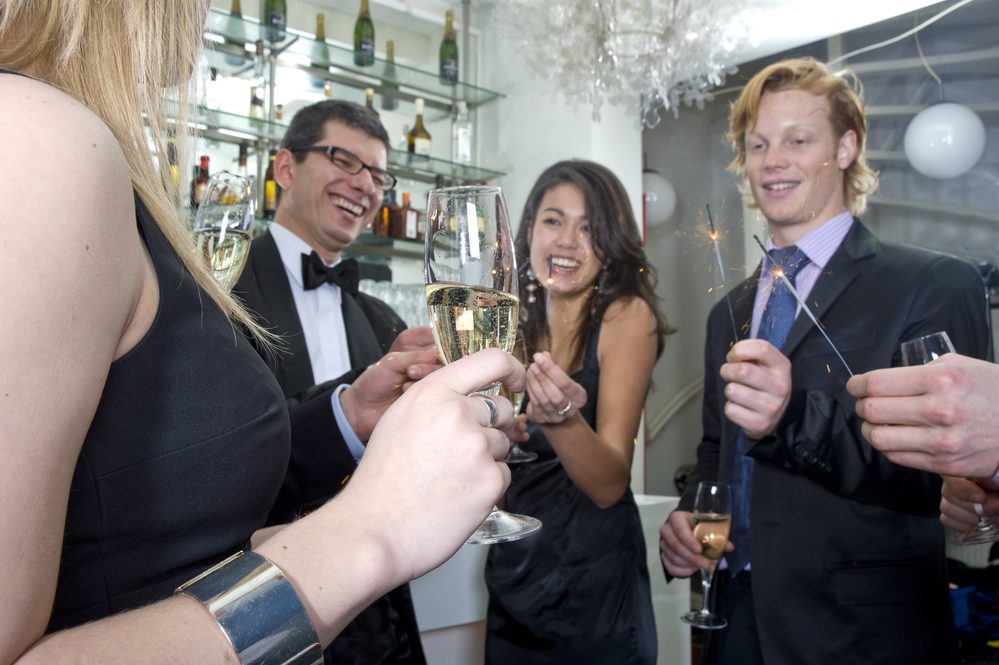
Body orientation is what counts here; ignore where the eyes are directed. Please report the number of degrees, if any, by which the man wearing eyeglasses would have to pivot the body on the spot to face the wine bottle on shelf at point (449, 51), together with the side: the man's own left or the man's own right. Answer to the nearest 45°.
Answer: approximately 90° to the man's own left

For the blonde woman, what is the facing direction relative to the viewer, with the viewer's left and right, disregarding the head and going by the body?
facing to the right of the viewer

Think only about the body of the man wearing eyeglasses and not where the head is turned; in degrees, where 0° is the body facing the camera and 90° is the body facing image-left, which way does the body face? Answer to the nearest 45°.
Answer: approximately 315°

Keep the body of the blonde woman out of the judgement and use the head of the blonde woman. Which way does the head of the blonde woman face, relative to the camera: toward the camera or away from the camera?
away from the camera

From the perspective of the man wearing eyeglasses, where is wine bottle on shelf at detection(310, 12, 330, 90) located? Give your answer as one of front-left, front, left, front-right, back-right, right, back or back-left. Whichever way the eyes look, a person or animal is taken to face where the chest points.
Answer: back-left

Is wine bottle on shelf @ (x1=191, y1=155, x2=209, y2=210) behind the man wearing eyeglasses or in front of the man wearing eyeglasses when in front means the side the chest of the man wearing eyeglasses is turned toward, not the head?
behind

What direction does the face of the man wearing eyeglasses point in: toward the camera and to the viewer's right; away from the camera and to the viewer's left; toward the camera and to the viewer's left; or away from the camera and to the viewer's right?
toward the camera and to the viewer's right

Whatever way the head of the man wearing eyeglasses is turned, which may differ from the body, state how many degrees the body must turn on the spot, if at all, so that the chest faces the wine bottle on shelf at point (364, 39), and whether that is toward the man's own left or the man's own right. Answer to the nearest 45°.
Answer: approximately 135° to the man's own left

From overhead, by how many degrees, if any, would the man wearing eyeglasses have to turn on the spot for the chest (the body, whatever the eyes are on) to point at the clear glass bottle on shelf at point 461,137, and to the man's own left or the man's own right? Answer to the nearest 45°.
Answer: approximately 90° to the man's own left

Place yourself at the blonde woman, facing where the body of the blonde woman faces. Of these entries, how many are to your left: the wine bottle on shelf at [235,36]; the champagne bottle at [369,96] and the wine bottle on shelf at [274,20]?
3

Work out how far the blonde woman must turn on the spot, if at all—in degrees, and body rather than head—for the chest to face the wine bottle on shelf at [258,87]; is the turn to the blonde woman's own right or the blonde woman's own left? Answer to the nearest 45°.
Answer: approximately 90° to the blonde woman's own left

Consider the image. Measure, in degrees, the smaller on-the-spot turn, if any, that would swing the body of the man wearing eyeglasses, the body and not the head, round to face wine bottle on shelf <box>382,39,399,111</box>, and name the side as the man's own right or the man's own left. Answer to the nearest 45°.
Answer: approximately 135° to the man's own left
